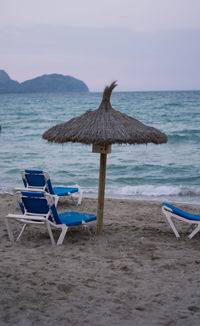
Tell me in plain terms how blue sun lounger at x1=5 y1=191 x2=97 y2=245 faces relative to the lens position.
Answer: facing away from the viewer and to the right of the viewer
